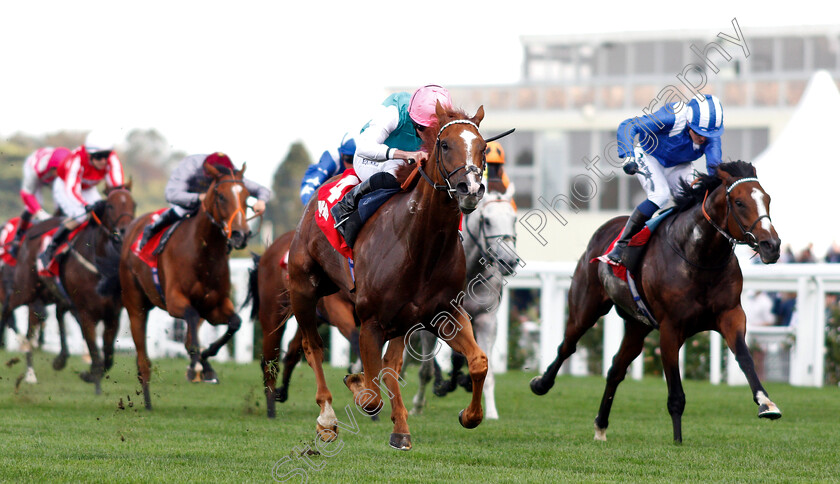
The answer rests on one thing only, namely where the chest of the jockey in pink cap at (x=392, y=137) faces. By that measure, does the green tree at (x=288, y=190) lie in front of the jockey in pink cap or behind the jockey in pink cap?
behind

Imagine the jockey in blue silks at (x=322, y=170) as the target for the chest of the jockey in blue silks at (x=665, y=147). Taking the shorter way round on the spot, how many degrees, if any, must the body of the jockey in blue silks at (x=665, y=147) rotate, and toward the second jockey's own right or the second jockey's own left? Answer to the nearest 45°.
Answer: approximately 135° to the second jockey's own right

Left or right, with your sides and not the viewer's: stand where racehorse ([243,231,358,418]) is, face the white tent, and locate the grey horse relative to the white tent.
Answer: right

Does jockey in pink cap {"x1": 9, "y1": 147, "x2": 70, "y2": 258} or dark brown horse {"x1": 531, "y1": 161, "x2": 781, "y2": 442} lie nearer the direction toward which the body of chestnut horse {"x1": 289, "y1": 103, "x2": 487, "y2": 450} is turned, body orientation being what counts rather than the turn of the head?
the dark brown horse

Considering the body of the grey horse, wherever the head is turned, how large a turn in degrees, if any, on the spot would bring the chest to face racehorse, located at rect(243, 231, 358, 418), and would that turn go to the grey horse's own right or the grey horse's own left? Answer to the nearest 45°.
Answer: approximately 135° to the grey horse's own right

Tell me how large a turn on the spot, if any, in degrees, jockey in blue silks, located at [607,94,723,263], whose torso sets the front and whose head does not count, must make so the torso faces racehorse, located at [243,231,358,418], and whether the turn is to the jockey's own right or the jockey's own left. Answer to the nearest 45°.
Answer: approximately 135° to the jockey's own right

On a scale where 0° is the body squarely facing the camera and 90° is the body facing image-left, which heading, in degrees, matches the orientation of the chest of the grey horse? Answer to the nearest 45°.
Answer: approximately 315°

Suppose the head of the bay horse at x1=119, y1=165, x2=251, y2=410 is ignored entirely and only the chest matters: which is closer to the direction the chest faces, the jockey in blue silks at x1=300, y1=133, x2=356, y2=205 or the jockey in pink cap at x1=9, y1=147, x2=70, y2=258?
the jockey in blue silks

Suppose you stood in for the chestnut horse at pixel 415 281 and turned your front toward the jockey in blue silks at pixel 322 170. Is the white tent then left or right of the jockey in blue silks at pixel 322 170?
right

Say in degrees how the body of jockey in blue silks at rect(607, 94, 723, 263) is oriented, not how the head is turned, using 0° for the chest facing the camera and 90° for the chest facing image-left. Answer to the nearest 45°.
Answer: approximately 315°
